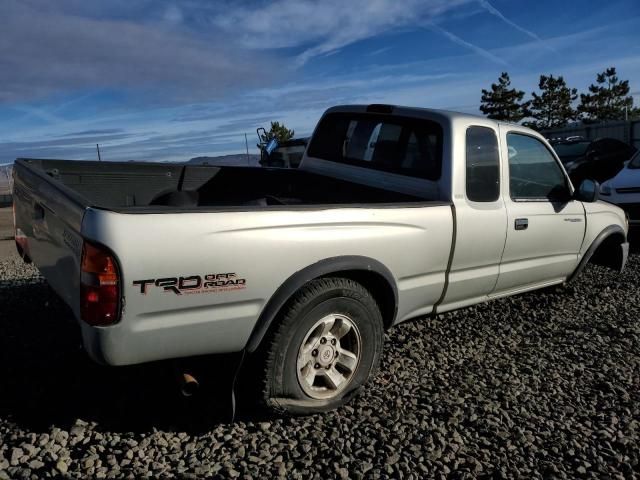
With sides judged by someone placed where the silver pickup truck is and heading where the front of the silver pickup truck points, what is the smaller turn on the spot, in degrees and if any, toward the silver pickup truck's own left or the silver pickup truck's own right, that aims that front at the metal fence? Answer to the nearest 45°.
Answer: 0° — it already faces it

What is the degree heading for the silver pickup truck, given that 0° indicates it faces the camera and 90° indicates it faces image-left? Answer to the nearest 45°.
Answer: approximately 225°

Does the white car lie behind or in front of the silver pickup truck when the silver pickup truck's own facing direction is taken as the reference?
in front

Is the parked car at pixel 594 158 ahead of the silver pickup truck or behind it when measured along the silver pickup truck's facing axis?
ahead
